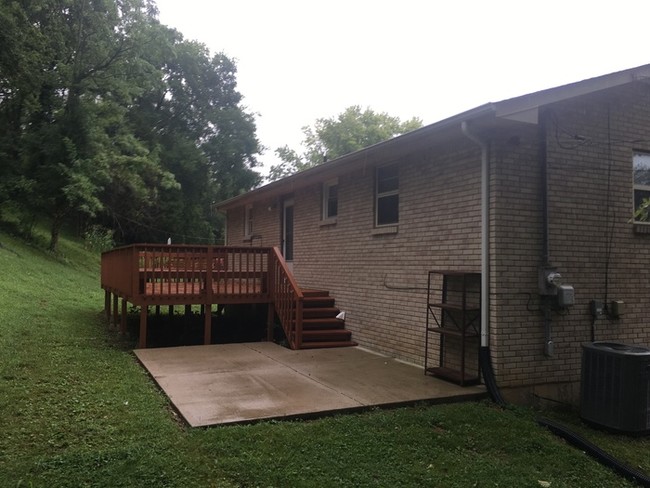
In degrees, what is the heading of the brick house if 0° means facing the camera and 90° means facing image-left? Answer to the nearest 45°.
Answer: approximately 225°

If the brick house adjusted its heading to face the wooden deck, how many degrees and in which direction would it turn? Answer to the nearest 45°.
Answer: approximately 135° to its left
